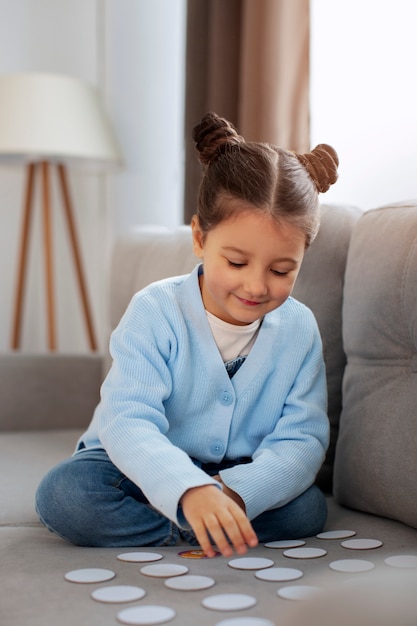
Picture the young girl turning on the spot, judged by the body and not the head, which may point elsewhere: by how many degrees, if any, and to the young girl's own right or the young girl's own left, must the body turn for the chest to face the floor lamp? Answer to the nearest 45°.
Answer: approximately 180°

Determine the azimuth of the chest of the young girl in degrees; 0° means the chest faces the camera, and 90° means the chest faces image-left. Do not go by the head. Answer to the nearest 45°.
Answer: approximately 0°
